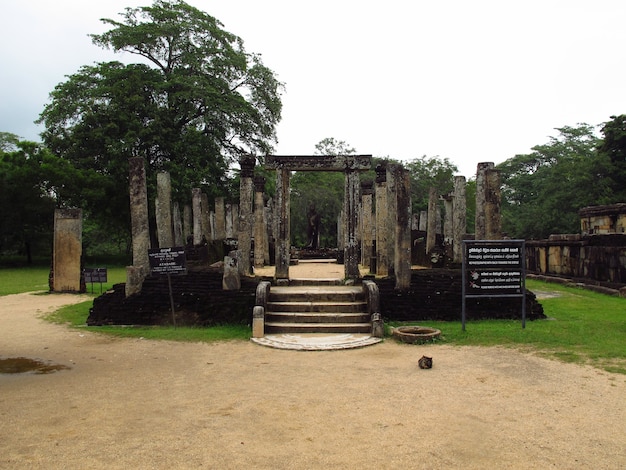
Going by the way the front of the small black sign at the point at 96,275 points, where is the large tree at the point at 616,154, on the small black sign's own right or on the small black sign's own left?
on the small black sign's own left

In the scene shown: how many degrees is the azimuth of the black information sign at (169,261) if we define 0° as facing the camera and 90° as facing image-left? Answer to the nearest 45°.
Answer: approximately 0°

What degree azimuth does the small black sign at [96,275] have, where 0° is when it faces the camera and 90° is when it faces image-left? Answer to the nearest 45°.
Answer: approximately 0°

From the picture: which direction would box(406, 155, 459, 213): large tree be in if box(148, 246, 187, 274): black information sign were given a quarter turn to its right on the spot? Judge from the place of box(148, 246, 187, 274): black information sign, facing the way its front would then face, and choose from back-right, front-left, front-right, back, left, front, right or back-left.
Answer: back-right

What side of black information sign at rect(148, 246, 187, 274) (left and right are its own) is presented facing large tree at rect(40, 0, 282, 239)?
back

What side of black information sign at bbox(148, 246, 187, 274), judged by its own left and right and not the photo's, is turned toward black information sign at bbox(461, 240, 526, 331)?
left

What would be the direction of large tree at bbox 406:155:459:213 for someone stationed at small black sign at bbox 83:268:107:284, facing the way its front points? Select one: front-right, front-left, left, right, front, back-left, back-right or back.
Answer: back-left

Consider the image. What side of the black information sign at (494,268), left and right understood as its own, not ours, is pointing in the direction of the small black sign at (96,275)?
right

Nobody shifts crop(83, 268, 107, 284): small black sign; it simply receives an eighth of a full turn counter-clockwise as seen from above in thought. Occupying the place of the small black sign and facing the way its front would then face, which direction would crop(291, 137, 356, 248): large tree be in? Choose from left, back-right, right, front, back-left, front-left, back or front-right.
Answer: left

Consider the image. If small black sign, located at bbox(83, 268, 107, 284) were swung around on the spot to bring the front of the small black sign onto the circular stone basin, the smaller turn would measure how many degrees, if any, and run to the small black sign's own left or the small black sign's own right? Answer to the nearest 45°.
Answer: approximately 45° to the small black sign's own left
